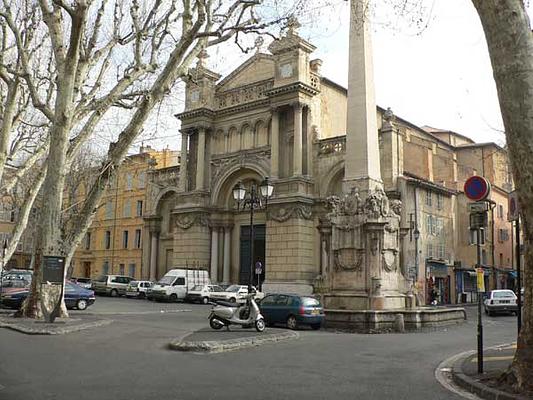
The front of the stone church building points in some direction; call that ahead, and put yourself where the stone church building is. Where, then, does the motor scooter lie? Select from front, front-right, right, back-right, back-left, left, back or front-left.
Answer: front-left

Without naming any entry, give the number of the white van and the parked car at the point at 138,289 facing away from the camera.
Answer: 0

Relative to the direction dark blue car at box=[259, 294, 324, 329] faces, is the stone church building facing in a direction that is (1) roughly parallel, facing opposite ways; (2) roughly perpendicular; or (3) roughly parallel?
roughly perpendicular

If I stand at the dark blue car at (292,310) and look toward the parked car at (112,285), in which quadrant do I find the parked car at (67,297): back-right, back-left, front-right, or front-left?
front-left

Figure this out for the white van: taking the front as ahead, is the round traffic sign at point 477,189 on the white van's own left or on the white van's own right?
on the white van's own left

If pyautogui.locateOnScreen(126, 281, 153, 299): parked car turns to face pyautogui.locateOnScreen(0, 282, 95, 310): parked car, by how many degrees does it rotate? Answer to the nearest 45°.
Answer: approximately 45° to its left

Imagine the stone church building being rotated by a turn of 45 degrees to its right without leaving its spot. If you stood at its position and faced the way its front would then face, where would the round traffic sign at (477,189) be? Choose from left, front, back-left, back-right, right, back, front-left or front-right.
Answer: left

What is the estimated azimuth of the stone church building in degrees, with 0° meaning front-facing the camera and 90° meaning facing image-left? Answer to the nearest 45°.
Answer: approximately 45°

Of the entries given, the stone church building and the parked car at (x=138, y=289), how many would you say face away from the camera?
0

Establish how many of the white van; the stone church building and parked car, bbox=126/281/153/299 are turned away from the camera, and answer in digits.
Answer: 0

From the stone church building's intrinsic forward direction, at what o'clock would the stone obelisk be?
The stone obelisk is roughly at 10 o'clock from the stone church building.

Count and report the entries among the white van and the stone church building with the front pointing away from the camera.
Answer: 0

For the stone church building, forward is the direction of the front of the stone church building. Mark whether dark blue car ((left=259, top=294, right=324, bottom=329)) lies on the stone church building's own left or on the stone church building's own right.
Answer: on the stone church building's own left

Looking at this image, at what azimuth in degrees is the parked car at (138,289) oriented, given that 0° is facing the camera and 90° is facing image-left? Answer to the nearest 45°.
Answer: approximately 45°

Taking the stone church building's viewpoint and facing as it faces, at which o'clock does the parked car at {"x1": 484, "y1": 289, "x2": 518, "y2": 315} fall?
The parked car is roughly at 9 o'clock from the stone church building.

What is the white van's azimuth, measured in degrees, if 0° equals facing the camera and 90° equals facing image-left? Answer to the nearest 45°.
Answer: approximately 45°

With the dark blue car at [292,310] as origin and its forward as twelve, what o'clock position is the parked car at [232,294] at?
The parked car is roughly at 1 o'clock from the dark blue car.
